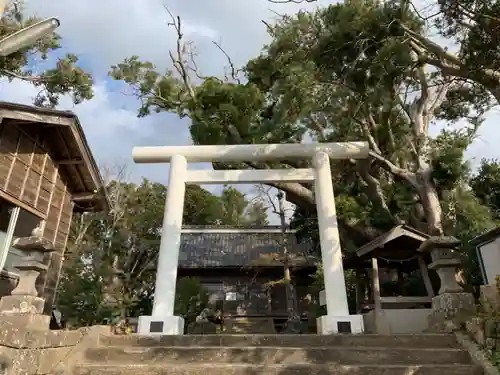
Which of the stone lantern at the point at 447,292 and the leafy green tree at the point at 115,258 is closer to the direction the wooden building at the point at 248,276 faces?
the stone lantern

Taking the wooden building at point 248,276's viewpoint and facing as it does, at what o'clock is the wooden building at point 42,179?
the wooden building at point 42,179 is roughly at 1 o'clock from the wooden building at point 248,276.

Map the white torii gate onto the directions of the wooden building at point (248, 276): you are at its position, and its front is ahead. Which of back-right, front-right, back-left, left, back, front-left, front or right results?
front

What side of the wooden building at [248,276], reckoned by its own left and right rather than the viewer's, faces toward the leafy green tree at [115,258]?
right

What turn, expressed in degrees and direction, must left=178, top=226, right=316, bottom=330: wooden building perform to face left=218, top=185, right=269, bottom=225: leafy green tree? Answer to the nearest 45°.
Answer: approximately 180°

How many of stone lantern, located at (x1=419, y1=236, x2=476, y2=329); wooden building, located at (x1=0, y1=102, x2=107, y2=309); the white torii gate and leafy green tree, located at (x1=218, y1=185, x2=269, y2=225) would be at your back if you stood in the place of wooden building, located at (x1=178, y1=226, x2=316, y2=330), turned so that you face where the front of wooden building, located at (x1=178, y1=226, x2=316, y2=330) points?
1

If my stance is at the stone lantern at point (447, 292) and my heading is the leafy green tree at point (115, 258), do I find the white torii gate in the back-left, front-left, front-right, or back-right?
front-left

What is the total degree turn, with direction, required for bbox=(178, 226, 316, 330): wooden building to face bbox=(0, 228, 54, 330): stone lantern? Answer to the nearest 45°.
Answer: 0° — it already faces it

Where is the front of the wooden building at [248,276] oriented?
toward the camera

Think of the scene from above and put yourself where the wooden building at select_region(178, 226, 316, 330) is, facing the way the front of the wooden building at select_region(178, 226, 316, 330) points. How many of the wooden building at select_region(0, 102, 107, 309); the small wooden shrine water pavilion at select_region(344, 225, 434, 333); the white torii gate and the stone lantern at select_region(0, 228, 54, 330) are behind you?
0

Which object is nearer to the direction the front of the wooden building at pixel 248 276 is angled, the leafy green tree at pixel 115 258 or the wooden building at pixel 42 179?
the wooden building
